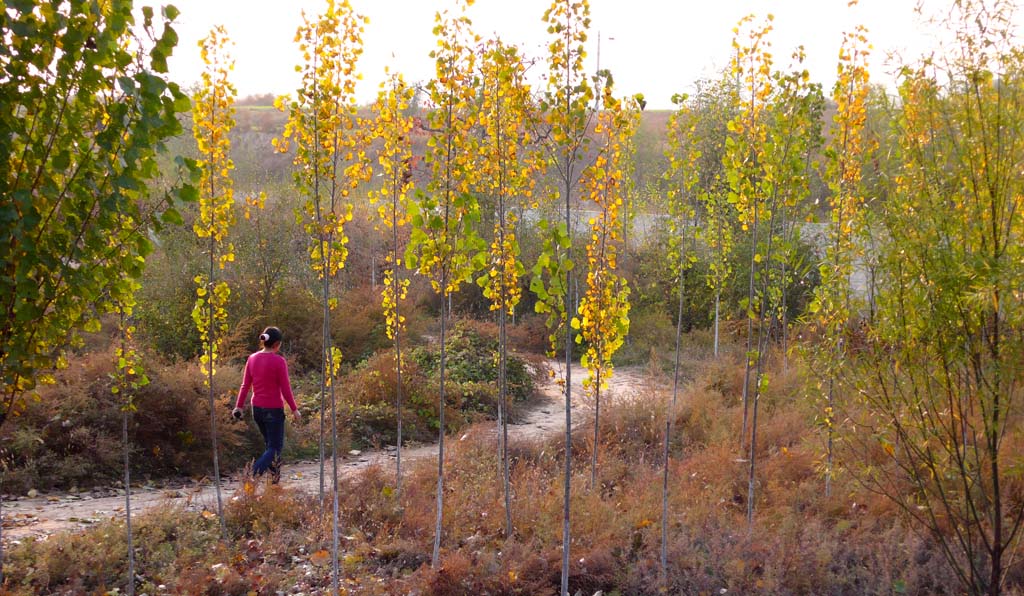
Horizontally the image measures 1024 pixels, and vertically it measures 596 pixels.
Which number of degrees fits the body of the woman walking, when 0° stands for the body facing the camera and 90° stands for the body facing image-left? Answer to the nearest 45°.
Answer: approximately 225°

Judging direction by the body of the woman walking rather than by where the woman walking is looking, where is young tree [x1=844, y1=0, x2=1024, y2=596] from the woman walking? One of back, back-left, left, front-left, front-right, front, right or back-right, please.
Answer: right

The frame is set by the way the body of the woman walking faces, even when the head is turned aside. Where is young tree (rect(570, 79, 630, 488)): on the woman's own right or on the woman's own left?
on the woman's own right

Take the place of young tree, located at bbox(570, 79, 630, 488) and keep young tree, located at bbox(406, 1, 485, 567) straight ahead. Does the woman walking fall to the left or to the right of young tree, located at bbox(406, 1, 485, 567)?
right

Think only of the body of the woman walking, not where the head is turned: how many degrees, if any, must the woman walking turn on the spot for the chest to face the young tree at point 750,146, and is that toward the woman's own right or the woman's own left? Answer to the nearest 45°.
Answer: approximately 45° to the woman's own right

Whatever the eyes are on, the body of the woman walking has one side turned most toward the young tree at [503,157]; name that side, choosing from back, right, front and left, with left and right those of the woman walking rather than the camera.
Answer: right

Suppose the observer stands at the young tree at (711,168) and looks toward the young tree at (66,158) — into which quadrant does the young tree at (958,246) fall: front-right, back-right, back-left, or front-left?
front-left

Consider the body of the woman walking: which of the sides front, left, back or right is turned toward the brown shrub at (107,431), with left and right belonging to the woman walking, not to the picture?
left

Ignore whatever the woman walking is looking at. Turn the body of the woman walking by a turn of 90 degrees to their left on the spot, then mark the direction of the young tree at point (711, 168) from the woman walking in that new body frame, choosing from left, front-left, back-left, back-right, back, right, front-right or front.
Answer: right

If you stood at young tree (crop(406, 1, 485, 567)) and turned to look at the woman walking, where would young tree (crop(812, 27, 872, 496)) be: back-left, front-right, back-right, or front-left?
back-right

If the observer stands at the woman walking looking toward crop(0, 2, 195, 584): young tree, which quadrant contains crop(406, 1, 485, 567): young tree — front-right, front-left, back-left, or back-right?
front-left

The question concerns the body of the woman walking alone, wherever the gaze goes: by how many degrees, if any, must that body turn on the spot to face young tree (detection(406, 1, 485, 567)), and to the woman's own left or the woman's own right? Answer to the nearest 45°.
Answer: approximately 90° to the woman's own right

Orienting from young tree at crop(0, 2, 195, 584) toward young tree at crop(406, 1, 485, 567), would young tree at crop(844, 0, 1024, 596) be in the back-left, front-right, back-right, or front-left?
front-right

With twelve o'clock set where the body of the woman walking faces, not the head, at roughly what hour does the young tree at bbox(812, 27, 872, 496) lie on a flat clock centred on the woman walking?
The young tree is roughly at 2 o'clock from the woman walking.

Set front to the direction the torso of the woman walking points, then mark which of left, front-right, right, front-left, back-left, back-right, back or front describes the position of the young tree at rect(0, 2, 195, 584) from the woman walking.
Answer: back-right
